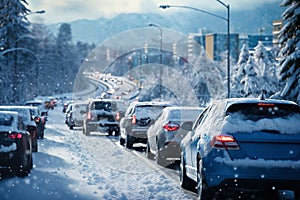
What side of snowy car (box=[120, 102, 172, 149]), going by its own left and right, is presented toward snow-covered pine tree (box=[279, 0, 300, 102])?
right

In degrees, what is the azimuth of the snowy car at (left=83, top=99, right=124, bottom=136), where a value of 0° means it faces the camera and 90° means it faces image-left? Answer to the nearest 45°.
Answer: approximately 180°

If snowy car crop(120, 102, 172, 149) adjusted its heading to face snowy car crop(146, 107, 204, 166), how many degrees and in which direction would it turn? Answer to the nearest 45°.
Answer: approximately 135° to its left

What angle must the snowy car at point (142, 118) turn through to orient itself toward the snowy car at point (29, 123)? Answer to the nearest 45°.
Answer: approximately 45° to its left

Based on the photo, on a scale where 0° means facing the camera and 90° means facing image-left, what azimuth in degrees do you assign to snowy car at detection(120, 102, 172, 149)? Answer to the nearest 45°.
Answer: approximately 135°

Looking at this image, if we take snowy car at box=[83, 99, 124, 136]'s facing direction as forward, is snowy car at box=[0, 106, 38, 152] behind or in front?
behind

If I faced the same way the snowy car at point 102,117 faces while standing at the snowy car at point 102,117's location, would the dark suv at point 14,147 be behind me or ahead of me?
behind

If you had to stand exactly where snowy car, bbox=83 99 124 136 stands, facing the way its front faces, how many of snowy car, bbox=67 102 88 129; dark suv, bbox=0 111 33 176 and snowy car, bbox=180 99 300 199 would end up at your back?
2
